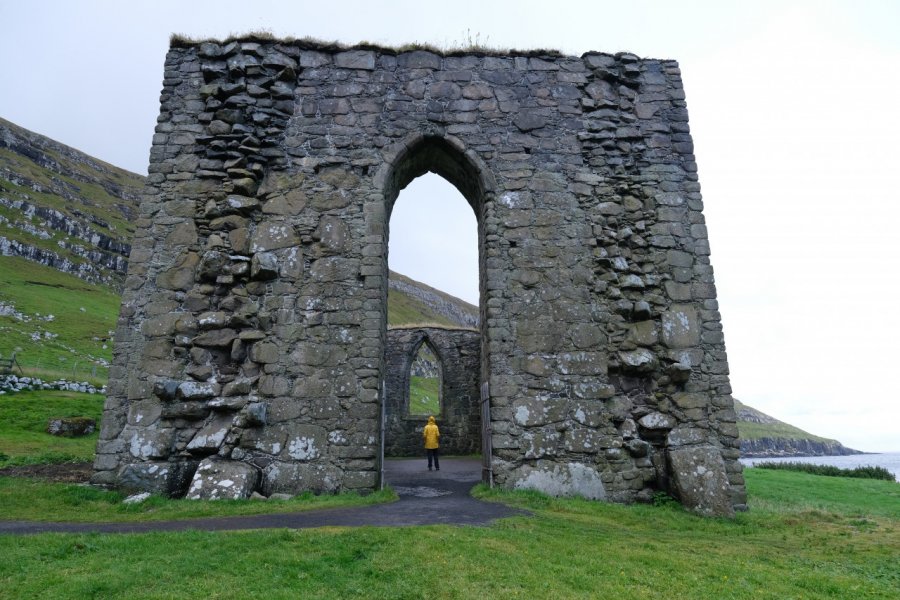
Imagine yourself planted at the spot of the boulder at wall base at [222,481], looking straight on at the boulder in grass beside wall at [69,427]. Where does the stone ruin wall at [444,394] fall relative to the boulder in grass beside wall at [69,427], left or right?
right

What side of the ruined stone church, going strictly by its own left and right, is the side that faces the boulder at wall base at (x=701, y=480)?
left

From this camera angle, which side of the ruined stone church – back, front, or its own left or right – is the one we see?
front

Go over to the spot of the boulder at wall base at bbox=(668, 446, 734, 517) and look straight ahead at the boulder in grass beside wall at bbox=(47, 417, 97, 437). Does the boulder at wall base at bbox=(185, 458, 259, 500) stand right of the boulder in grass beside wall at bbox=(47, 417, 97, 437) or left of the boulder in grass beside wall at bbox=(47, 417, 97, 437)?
left

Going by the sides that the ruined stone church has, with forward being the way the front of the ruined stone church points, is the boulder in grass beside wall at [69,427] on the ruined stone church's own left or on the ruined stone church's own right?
on the ruined stone church's own right
